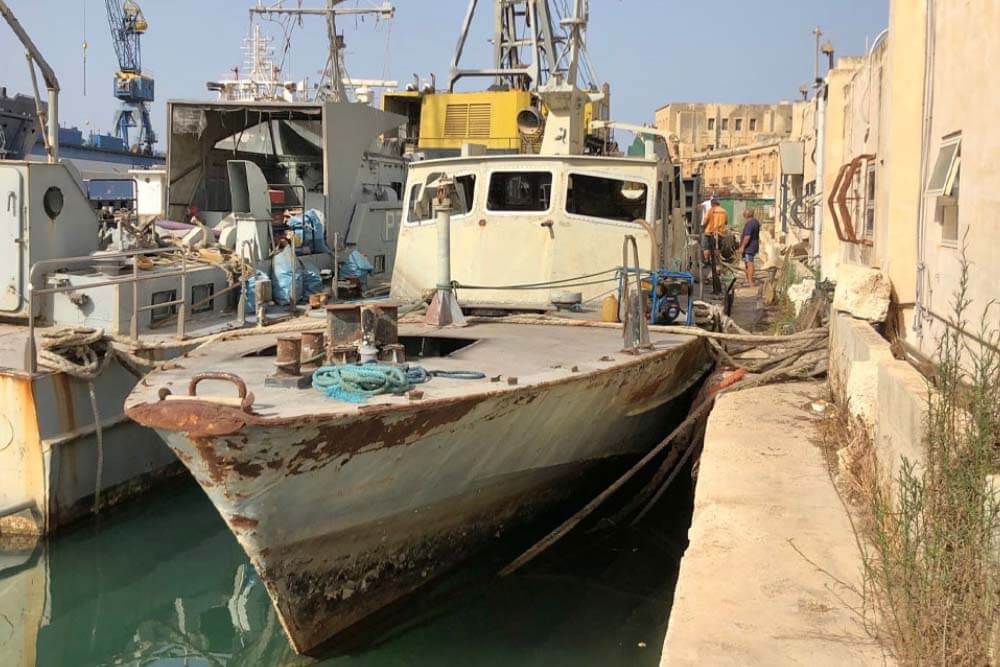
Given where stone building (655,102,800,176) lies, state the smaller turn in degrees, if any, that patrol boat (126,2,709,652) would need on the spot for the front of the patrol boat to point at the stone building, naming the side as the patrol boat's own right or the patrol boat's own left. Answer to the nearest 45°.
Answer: approximately 135° to the patrol boat's own right

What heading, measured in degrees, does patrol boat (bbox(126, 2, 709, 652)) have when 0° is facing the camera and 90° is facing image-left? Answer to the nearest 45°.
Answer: approximately 45°

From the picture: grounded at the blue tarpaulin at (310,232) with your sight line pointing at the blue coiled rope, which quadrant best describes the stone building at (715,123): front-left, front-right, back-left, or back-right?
back-left
